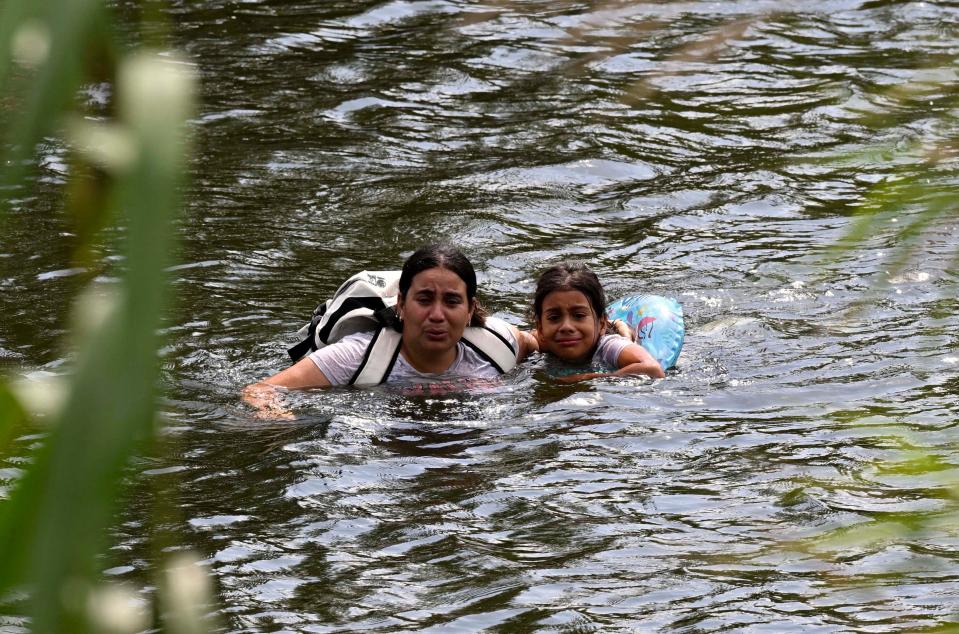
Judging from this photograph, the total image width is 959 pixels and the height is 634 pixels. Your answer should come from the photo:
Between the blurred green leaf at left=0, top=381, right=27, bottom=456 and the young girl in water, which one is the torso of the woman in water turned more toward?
the blurred green leaf

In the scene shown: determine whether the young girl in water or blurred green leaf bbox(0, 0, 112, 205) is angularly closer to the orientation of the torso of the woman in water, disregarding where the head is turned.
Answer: the blurred green leaf

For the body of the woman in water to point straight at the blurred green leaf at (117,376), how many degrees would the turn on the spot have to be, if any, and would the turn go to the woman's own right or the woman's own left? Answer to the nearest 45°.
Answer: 0° — they already face it

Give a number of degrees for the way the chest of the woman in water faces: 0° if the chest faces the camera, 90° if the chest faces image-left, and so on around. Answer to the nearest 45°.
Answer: approximately 0°

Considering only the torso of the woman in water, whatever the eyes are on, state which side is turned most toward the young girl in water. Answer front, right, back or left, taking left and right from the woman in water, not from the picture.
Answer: left

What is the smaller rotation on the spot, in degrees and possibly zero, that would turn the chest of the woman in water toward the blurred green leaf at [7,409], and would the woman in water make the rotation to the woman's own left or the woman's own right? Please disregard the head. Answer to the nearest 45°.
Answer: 0° — they already face it

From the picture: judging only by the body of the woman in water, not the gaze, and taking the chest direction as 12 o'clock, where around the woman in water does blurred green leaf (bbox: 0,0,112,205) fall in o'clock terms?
The blurred green leaf is roughly at 12 o'clock from the woman in water.
